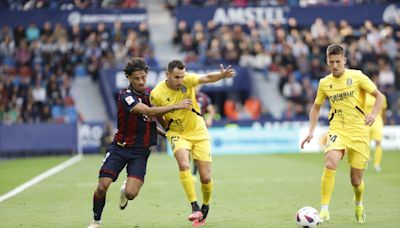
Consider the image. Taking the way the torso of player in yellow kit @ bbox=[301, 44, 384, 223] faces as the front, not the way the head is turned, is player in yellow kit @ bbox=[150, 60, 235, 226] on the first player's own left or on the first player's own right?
on the first player's own right

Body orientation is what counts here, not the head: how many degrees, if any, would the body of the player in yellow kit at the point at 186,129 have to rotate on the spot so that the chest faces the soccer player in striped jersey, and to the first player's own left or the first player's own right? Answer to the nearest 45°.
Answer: approximately 45° to the first player's own right

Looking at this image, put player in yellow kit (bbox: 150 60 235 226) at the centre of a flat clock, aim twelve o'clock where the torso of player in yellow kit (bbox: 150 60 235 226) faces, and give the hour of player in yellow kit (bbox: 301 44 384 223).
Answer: player in yellow kit (bbox: 301 44 384 223) is roughly at 9 o'clock from player in yellow kit (bbox: 150 60 235 226).

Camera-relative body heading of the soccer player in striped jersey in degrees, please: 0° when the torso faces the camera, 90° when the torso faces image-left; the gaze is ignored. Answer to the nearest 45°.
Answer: approximately 315°

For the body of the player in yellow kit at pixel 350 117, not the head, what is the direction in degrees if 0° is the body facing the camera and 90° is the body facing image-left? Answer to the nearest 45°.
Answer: approximately 0°

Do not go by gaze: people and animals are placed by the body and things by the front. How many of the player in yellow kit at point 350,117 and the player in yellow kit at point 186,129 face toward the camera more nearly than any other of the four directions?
2
